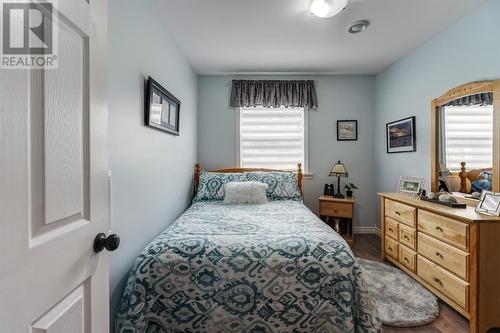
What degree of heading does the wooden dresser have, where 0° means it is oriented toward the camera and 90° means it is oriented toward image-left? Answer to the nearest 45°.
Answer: approximately 45°

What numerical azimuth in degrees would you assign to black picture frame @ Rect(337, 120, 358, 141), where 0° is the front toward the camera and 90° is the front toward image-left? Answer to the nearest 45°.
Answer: approximately 0°
